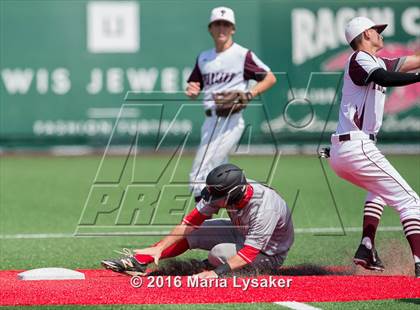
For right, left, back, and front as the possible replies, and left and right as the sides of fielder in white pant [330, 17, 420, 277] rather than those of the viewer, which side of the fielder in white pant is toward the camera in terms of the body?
right

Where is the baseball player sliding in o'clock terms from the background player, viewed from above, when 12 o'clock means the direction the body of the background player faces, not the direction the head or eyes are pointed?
The baseball player sliding is roughly at 12 o'clock from the background player.

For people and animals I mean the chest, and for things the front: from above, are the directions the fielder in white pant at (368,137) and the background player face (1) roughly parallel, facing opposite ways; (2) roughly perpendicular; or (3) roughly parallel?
roughly perpendicular

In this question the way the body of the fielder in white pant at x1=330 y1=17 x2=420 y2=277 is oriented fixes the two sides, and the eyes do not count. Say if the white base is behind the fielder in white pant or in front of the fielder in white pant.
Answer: behind

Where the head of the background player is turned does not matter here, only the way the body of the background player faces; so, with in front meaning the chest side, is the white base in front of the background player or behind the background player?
in front

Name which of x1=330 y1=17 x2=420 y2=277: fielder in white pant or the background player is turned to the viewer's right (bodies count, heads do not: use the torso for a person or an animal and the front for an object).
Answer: the fielder in white pant

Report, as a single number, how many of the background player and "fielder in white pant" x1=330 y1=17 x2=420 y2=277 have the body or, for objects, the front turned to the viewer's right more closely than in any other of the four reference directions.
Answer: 1
